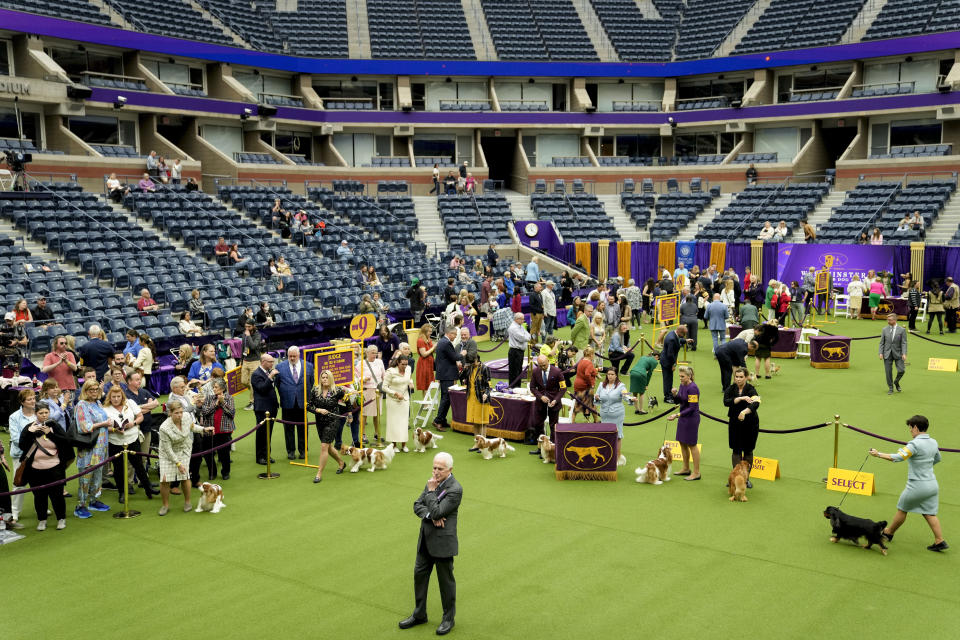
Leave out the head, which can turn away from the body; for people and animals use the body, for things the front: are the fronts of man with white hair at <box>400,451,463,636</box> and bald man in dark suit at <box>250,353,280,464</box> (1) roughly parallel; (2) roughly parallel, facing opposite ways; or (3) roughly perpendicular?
roughly perpendicular

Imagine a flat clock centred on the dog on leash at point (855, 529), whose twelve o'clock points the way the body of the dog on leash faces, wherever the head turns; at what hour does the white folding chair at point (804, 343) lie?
The white folding chair is roughly at 3 o'clock from the dog on leash.

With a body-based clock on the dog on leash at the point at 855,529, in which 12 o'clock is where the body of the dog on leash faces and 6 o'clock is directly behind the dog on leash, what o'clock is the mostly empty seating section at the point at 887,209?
The mostly empty seating section is roughly at 3 o'clock from the dog on leash.

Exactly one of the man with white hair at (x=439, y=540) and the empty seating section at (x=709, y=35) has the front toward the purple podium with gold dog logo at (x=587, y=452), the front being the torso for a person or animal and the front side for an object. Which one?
the empty seating section

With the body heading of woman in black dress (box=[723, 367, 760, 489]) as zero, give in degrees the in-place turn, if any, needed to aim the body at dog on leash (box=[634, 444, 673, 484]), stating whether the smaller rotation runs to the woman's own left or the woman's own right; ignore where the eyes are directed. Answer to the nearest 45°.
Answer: approximately 90° to the woman's own right

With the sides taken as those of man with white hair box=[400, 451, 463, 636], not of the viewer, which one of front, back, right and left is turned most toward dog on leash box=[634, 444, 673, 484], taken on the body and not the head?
back

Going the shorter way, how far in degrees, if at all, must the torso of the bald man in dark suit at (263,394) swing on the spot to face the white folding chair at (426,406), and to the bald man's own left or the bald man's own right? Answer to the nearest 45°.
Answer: approximately 90° to the bald man's own left

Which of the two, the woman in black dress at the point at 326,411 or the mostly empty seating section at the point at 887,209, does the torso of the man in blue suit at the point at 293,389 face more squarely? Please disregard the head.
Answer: the woman in black dress

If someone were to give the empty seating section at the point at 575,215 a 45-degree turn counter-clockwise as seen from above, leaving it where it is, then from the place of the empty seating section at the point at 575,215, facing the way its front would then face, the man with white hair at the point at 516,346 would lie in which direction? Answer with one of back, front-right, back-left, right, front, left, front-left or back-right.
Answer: front-right

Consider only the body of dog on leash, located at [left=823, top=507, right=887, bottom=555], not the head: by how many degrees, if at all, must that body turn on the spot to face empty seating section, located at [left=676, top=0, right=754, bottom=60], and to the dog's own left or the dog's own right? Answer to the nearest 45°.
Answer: approximately 90° to the dog's own right

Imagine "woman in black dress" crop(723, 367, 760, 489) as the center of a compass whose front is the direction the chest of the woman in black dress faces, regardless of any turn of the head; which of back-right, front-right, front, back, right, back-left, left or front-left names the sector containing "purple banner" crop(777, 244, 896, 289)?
back

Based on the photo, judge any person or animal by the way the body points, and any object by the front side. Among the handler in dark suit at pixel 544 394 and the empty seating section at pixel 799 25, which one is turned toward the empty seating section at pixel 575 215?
the empty seating section at pixel 799 25
